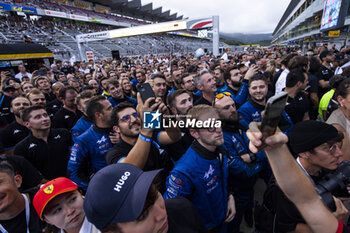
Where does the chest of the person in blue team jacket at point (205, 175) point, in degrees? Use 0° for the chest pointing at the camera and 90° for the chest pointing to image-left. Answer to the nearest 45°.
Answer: approximately 315°

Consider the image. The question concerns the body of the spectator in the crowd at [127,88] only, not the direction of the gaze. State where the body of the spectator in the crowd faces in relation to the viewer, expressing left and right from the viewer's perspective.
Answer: facing the viewer and to the right of the viewer

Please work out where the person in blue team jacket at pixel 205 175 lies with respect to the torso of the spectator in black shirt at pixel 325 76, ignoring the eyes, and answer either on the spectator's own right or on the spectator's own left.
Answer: on the spectator's own right
